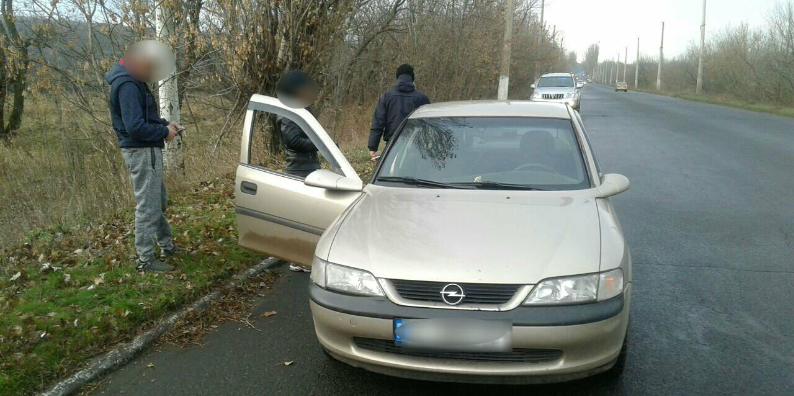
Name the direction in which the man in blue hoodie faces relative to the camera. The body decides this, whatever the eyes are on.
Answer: to the viewer's right

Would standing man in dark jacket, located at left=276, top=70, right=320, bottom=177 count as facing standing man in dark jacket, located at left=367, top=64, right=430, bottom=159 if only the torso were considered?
no

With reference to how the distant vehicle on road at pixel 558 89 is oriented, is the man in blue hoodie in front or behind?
in front

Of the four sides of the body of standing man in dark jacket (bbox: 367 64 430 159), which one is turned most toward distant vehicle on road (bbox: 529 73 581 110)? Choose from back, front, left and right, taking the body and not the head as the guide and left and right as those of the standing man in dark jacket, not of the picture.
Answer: front

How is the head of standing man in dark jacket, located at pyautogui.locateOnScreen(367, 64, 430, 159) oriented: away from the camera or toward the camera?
away from the camera

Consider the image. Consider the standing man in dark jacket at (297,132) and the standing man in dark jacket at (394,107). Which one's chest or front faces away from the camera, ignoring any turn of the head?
the standing man in dark jacket at (394,107)

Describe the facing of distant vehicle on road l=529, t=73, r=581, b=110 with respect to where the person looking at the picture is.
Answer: facing the viewer

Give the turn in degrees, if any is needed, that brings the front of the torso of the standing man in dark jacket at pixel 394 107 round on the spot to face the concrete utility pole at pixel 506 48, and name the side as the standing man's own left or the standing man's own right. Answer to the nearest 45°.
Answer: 0° — they already face it

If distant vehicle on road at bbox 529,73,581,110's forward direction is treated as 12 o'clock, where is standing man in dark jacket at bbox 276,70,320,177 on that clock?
The standing man in dark jacket is roughly at 12 o'clock from the distant vehicle on road.

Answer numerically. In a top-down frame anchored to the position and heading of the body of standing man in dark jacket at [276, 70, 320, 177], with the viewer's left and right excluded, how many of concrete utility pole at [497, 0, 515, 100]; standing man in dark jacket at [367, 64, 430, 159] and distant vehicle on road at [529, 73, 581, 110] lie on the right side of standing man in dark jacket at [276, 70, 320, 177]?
0

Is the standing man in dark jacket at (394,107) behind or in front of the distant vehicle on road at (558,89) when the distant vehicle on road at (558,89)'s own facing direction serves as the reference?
in front

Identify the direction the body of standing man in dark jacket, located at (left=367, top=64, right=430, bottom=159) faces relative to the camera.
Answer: away from the camera
